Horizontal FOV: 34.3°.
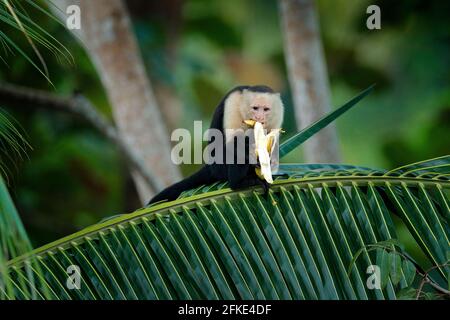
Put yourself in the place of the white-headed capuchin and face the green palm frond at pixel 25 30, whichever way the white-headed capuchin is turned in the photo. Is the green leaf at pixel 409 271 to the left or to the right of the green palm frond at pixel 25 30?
left

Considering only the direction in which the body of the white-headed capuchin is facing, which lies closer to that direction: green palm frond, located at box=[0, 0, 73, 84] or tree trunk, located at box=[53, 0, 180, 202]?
the green palm frond

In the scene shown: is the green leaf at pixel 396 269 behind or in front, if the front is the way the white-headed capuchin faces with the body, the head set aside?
in front

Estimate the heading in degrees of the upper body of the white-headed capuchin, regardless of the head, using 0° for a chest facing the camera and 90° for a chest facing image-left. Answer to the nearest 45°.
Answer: approximately 315°

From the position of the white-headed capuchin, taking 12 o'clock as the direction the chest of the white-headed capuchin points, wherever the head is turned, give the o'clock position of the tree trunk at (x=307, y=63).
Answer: The tree trunk is roughly at 8 o'clock from the white-headed capuchin.

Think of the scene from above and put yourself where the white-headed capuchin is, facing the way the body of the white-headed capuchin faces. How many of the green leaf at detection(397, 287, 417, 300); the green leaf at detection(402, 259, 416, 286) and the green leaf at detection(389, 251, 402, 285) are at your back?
0

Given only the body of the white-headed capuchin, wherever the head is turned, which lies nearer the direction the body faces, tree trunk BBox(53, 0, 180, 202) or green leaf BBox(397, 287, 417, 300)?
the green leaf

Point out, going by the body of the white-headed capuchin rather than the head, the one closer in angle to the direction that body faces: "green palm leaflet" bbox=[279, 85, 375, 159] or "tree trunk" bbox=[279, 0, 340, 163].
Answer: the green palm leaflet

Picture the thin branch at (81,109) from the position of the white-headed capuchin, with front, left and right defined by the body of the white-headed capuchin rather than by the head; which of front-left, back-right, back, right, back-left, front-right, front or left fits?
back

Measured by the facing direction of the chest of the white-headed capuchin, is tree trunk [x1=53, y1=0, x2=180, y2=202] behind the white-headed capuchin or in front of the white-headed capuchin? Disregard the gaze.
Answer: behind

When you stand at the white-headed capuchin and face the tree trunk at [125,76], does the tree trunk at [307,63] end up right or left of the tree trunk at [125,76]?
right
